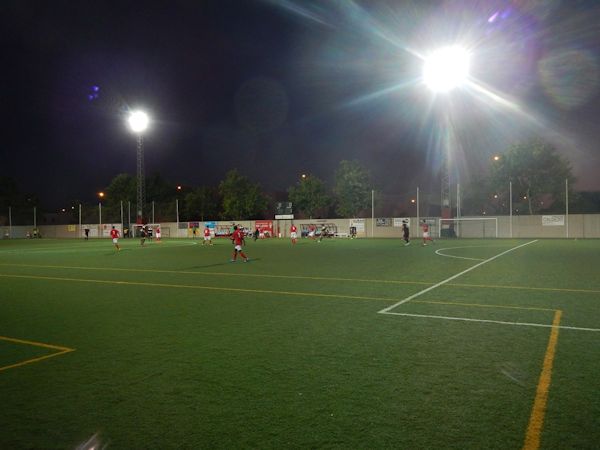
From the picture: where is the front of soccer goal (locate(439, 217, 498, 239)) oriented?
toward the camera

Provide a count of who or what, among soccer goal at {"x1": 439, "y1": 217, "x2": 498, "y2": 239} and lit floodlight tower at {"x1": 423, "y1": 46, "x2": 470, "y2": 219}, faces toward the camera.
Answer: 2

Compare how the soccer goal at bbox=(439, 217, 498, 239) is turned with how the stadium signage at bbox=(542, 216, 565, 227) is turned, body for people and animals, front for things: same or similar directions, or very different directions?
same or similar directions

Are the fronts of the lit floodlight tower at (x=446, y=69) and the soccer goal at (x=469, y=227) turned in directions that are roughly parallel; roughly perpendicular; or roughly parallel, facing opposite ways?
roughly parallel

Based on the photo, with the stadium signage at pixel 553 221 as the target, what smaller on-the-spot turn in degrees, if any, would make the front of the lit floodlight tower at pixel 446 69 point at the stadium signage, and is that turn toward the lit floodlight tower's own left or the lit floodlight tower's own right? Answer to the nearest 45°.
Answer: approximately 135° to the lit floodlight tower's own left

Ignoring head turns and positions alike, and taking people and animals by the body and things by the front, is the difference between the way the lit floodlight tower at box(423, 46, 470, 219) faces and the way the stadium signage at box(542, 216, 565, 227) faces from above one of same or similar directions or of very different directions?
same or similar directions

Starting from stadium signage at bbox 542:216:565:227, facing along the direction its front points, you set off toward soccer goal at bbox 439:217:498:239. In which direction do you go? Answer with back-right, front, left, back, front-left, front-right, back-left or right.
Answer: right

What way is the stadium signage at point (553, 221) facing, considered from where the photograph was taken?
facing the viewer

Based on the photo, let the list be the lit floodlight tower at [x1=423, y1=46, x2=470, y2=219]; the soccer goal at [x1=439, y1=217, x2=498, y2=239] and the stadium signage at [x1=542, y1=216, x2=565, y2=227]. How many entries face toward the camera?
3

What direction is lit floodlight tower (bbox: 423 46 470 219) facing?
toward the camera
